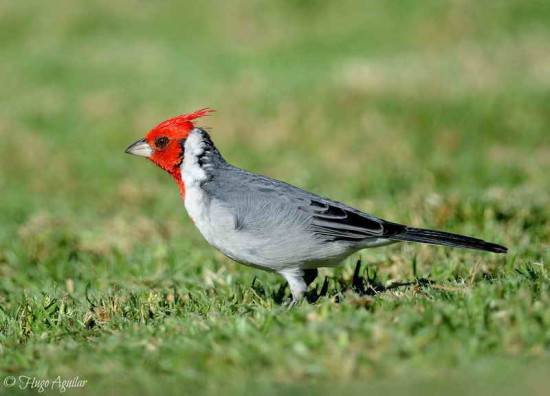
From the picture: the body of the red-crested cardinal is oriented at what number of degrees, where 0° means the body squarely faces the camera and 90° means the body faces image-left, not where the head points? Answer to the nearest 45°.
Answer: approximately 90°
